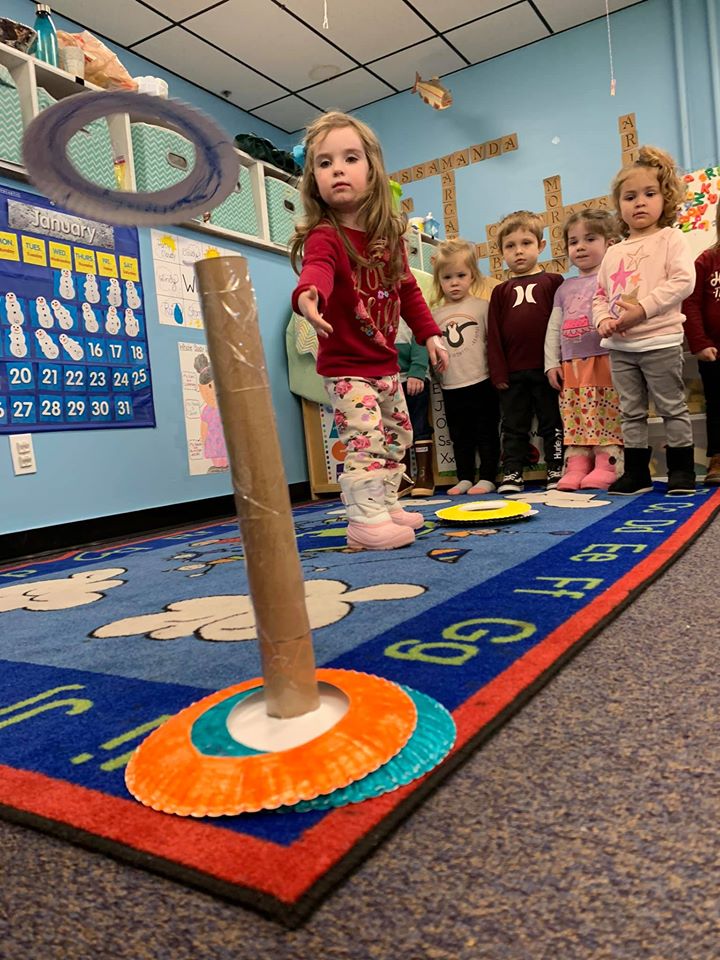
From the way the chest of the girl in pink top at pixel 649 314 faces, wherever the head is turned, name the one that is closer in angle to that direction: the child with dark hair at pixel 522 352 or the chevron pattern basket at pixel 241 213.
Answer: the chevron pattern basket

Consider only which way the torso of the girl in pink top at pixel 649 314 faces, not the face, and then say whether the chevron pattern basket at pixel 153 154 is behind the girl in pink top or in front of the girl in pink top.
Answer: in front

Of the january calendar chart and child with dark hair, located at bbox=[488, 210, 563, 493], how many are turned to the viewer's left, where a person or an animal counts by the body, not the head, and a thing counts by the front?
0

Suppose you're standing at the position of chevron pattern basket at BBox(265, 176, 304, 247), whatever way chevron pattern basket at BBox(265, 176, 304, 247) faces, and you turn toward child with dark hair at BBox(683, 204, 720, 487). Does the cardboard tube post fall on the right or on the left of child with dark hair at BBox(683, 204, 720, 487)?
right

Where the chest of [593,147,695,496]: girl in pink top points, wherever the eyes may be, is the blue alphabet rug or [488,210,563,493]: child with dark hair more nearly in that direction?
the blue alphabet rug

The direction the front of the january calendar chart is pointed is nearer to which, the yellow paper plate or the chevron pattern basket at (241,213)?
the yellow paper plate

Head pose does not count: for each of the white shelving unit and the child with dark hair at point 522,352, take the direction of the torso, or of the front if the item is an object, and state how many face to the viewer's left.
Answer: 0

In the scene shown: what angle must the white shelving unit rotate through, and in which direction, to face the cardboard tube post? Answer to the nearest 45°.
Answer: approximately 45° to its right

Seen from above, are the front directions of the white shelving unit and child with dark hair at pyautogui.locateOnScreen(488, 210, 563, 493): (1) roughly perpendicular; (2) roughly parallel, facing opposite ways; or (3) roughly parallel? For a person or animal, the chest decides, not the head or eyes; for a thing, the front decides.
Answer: roughly perpendicular

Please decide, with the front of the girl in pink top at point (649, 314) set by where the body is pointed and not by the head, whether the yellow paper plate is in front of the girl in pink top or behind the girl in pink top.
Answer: in front

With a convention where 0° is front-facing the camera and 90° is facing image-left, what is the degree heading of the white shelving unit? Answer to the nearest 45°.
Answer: approximately 315°
